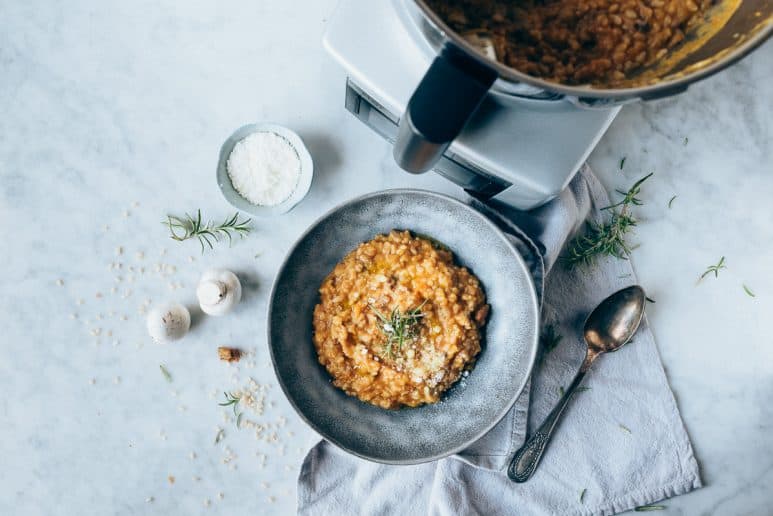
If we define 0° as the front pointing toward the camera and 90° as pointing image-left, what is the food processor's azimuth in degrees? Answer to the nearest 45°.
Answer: approximately 45°

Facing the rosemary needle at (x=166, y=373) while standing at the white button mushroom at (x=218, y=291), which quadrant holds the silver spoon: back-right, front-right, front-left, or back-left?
back-left
